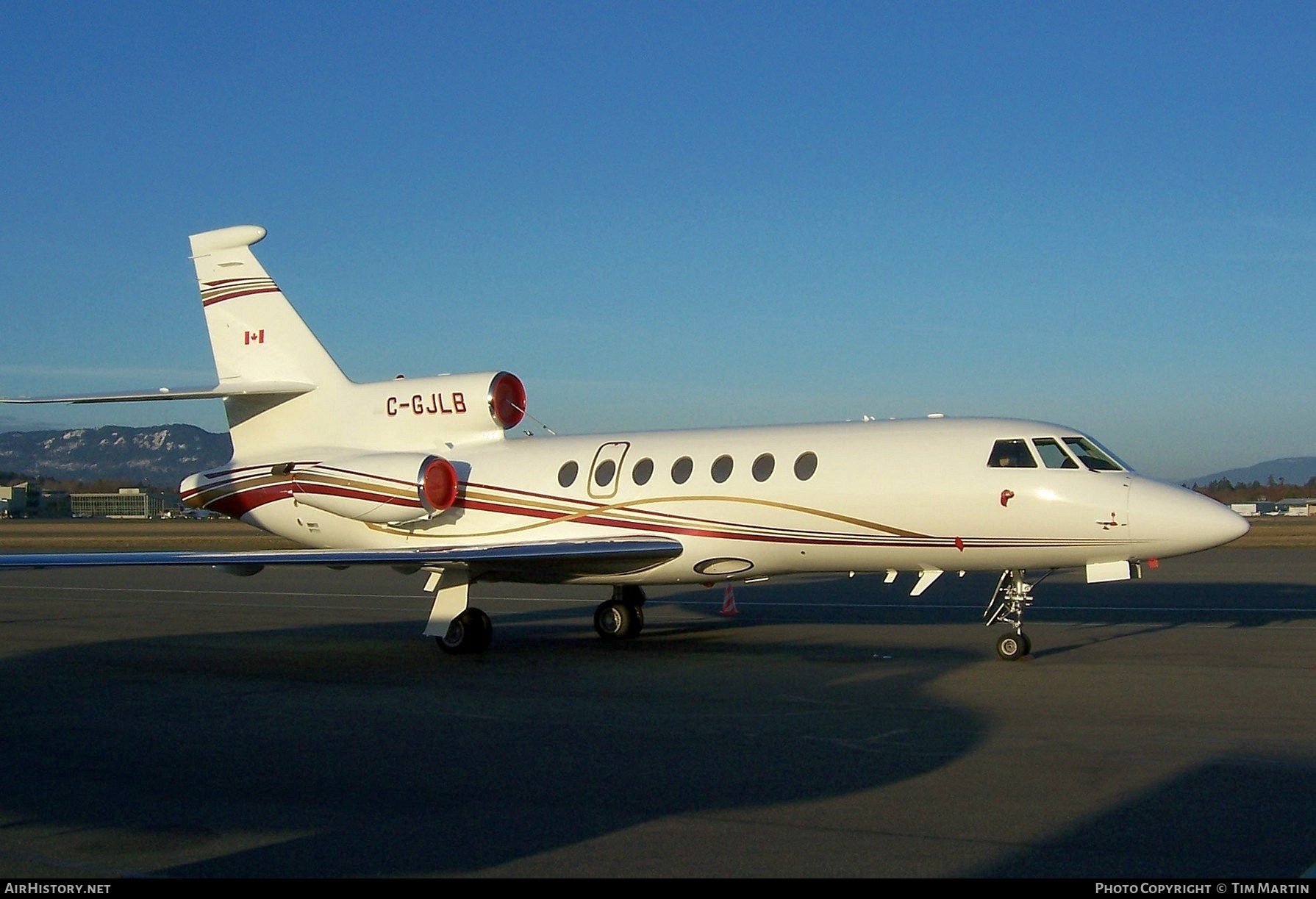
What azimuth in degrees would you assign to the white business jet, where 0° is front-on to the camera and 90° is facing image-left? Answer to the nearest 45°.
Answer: approximately 315°
